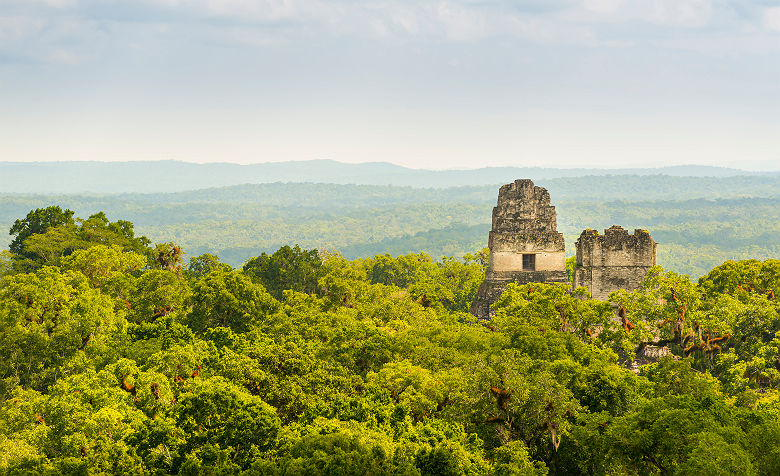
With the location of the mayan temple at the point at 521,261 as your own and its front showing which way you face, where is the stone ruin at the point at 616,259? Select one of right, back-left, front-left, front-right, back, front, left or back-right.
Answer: front-left

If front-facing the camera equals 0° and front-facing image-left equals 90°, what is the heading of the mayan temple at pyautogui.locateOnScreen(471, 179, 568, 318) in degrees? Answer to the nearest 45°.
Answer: approximately 0°
